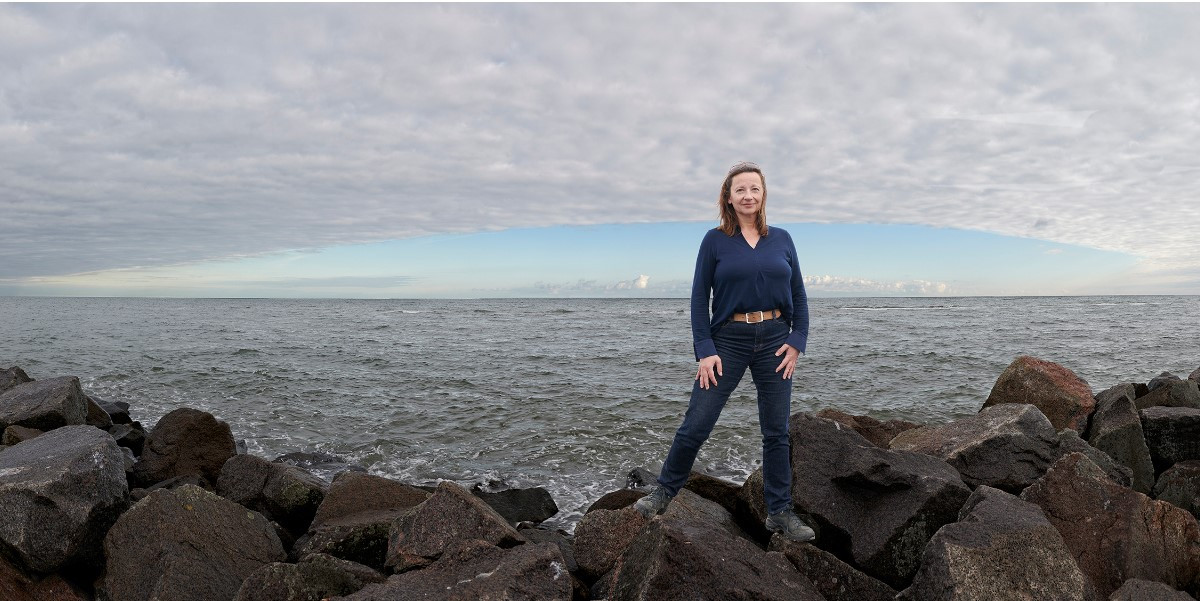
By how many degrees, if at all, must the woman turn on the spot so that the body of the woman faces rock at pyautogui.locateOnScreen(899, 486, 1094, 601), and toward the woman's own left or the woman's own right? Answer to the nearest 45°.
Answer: approximately 45° to the woman's own left

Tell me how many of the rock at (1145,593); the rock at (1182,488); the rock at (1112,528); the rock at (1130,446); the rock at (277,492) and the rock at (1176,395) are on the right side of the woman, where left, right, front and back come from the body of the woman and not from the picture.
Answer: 1

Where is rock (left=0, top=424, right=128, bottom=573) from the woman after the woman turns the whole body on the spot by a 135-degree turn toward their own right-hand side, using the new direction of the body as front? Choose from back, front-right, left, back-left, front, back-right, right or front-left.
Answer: front-left

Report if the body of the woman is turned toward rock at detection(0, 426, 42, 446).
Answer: no

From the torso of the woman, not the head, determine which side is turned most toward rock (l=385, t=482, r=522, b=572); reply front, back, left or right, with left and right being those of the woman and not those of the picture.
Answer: right

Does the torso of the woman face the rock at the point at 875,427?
no

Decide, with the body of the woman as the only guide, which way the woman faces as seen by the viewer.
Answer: toward the camera

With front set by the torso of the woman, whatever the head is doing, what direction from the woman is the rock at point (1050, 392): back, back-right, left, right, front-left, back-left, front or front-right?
back-left

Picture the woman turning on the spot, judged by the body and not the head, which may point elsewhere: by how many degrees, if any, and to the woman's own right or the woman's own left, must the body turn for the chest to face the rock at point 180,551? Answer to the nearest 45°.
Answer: approximately 90° to the woman's own right

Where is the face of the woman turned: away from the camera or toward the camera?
toward the camera

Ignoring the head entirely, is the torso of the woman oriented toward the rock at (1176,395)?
no

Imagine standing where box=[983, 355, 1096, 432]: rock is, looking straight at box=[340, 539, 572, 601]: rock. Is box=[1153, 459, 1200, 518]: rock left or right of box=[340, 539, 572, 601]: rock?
left

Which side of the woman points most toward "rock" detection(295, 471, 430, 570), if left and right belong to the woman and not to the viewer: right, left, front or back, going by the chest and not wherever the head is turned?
right

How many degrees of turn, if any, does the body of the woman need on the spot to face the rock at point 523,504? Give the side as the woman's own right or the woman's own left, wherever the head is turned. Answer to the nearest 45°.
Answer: approximately 135° to the woman's own right
